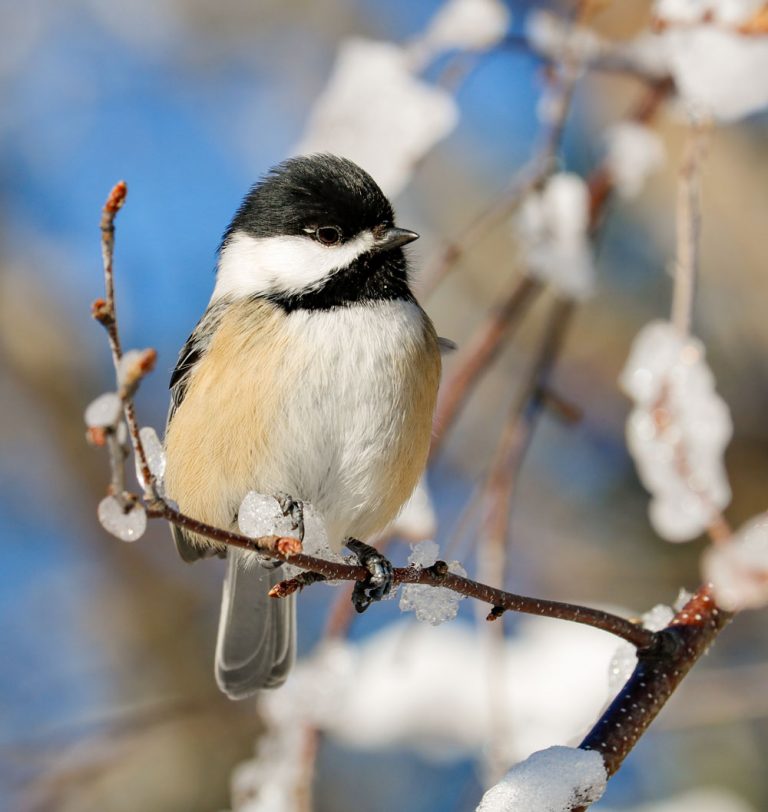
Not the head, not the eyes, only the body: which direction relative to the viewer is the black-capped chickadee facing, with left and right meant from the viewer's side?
facing the viewer and to the right of the viewer
